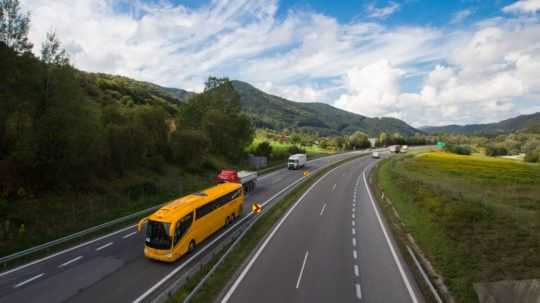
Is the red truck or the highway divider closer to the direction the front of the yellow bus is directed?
the highway divider

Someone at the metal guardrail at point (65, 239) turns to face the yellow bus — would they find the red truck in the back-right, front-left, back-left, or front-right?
front-left

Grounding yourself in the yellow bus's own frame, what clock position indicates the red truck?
The red truck is roughly at 5 o'clock from the yellow bus.

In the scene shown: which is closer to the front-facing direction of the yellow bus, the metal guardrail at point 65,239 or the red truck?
the metal guardrail

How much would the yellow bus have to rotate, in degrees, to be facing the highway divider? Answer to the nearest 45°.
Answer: approximately 90° to its left

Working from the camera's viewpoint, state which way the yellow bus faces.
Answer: facing the viewer and to the left of the viewer

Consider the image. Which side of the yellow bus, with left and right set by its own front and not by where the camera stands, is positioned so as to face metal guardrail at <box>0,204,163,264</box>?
right
